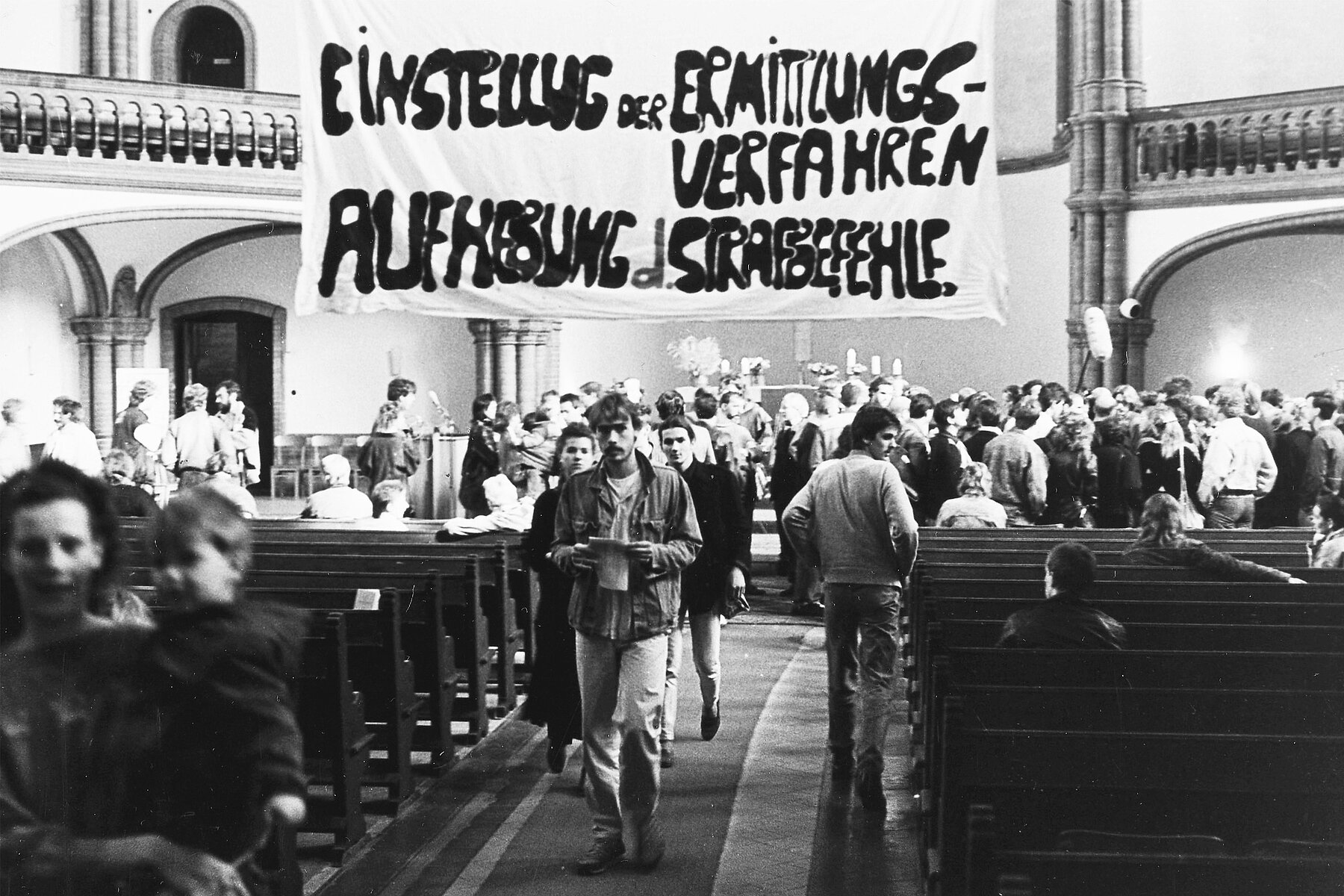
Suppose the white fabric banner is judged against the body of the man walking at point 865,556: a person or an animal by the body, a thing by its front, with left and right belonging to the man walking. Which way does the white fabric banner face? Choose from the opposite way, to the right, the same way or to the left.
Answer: the opposite way

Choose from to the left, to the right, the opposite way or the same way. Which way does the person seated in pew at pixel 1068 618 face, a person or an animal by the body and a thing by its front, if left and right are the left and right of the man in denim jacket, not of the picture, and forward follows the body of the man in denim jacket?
the opposite way

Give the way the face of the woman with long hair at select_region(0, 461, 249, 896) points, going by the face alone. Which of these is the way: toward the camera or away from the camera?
toward the camera

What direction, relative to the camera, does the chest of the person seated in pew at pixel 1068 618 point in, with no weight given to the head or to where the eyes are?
away from the camera

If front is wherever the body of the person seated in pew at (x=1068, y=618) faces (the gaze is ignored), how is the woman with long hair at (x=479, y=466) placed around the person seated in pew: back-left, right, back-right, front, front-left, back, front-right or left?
front-left

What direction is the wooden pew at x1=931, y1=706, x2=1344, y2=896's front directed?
away from the camera

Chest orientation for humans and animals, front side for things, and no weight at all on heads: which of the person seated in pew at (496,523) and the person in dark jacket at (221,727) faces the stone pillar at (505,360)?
the person seated in pew at (496,523)

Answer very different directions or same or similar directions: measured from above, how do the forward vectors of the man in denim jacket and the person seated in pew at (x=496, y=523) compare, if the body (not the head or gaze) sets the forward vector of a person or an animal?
very different directions

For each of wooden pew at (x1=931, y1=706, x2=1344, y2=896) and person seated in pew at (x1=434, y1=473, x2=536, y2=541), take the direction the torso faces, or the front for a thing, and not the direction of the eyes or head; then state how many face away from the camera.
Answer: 2

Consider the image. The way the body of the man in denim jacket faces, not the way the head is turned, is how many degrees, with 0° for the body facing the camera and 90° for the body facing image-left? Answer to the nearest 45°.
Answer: approximately 0°

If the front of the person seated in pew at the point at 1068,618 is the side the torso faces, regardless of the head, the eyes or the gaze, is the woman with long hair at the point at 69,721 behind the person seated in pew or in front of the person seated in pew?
behind

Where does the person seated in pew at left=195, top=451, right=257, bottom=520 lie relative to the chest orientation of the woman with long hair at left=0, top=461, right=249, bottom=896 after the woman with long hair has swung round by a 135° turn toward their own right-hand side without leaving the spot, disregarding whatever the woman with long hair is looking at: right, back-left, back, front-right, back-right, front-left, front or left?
front-right

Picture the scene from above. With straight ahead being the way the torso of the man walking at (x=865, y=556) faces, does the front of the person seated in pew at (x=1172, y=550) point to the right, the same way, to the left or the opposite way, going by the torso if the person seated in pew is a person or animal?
the same way

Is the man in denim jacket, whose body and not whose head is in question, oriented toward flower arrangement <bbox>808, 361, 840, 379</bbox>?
no

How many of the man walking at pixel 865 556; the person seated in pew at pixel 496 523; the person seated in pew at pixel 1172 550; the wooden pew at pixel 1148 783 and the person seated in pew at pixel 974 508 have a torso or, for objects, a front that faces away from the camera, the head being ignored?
5

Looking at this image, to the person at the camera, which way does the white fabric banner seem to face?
facing the viewer

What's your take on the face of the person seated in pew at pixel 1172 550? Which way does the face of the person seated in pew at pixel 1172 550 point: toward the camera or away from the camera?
away from the camera

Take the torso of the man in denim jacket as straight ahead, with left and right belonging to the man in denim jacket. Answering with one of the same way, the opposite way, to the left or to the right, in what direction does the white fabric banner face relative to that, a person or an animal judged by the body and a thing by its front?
the same way

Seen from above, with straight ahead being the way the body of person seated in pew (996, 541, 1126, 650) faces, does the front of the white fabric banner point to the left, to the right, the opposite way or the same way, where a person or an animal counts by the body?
the opposite way
